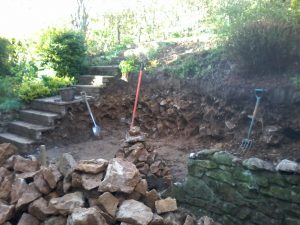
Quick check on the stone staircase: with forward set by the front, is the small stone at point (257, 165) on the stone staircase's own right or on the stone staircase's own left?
on the stone staircase's own left

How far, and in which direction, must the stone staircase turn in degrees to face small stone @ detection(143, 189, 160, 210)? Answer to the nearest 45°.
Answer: approximately 45° to its left

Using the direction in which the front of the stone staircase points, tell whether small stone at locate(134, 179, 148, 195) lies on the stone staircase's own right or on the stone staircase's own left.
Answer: on the stone staircase's own left

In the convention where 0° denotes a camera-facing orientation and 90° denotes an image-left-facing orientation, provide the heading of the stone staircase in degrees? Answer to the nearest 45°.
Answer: approximately 45°

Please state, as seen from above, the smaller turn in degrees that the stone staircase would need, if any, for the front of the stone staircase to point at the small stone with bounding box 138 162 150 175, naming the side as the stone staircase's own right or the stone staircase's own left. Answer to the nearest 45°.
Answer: approximately 90° to the stone staircase's own left

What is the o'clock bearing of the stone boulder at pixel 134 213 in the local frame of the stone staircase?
The stone boulder is roughly at 10 o'clock from the stone staircase.

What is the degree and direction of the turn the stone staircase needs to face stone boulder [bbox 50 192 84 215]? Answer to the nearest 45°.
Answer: approximately 45° to its left

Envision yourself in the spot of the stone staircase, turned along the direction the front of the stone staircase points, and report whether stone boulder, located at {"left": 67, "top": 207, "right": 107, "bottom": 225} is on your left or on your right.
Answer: on your left

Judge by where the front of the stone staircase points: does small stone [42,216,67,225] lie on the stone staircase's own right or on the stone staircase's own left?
on the stone staircase's own left

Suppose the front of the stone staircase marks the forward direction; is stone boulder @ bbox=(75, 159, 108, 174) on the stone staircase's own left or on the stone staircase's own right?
on the stone staircase's own left
